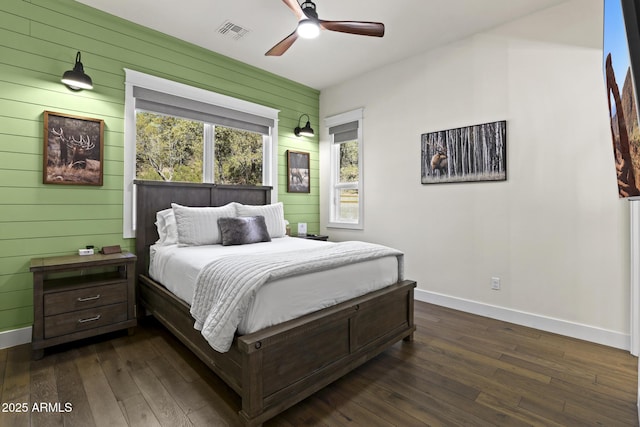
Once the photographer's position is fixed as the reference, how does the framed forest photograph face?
facing the viewer and to the left of the viewer

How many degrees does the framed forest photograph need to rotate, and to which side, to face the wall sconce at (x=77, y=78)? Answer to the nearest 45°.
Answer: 0° — it already faces it

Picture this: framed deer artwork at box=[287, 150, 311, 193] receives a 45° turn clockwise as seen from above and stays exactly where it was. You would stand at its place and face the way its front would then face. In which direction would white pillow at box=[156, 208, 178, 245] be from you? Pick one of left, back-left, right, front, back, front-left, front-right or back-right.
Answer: front-right

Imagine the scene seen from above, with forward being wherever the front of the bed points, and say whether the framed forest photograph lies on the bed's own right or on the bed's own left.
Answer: on the bed's own left

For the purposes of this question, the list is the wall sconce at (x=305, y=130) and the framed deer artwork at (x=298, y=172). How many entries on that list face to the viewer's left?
0

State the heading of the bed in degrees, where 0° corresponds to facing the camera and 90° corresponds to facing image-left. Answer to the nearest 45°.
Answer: approximately 315°

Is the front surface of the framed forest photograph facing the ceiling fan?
yes

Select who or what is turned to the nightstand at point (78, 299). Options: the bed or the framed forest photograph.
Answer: the framed forest photograph

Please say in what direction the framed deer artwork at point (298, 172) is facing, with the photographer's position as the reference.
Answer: facing the viewer and to the right of the viewer

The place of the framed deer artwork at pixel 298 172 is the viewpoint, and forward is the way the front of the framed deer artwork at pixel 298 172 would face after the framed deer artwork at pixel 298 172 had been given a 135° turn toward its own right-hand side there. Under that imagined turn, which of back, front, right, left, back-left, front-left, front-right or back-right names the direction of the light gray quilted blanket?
left

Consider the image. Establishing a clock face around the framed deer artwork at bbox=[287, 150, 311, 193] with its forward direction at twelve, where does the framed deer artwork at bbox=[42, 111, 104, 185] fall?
the framed deer artwork at bbox=[42, 111, 104, 185] is roughly at 3 o'clock from the framed deer artwork at bbox=[287, 150, 311, 193].

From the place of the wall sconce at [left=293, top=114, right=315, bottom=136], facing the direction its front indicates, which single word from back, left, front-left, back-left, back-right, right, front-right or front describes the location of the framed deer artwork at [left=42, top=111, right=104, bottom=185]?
right

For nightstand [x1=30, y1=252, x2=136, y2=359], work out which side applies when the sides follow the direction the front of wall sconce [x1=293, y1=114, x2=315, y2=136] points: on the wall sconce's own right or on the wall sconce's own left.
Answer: on the wall sconce's own right
